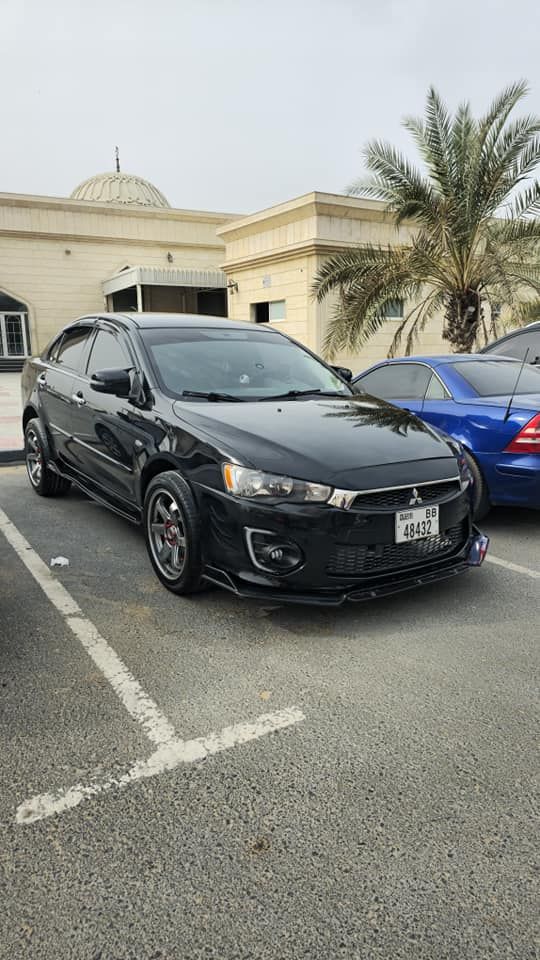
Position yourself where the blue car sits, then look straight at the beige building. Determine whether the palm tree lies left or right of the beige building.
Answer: right

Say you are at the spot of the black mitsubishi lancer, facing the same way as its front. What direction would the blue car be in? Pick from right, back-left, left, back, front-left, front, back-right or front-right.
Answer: left

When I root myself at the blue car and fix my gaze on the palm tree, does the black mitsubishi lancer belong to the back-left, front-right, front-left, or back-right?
back-left

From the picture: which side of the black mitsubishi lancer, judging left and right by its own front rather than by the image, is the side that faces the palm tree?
left

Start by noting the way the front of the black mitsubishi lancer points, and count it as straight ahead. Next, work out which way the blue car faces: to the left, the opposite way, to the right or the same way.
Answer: the opposite way

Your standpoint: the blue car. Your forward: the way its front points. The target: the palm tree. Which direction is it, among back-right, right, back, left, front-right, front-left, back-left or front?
front-right

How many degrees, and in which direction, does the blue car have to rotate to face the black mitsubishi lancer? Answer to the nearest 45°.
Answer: approximately 90° to its left

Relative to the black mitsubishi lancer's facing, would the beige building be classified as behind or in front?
behind

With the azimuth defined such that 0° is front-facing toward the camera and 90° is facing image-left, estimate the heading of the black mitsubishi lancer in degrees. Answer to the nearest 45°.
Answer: approximately 315°

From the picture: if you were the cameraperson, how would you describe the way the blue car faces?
facing away from the viewer and to the left of the viewer
